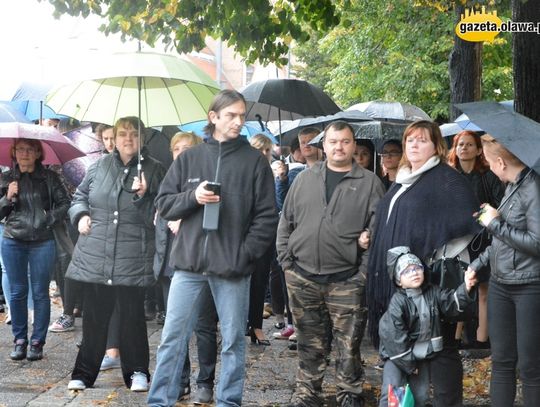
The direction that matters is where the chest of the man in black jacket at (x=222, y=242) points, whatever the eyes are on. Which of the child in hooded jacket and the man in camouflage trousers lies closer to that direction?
the child in hooded jacket

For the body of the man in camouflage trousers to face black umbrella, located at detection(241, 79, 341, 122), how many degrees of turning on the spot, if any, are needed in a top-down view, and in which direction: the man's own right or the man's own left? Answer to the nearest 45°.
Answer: approximately 180°

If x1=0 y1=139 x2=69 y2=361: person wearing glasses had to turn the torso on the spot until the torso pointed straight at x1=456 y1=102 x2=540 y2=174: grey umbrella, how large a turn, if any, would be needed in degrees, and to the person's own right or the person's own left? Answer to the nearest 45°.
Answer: approximately 45° to the person's own left

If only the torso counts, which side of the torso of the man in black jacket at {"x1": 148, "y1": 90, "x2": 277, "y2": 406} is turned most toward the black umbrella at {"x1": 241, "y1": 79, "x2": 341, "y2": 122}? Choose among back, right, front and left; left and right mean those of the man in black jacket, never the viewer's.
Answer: back

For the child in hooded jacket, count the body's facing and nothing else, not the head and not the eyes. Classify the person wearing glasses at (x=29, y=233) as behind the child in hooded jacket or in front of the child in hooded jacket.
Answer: behind

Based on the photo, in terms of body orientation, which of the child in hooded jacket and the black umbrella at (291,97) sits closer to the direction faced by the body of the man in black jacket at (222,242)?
the child in hooded jacket

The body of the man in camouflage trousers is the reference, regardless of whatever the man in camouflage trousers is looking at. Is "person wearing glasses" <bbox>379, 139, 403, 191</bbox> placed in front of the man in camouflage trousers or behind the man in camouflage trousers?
behind

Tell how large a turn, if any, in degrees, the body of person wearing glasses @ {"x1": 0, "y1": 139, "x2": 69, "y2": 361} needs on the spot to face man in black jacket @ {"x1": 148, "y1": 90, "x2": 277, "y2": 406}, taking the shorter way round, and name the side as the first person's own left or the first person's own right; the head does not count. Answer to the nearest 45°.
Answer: approximately 45° to the first person's own left
